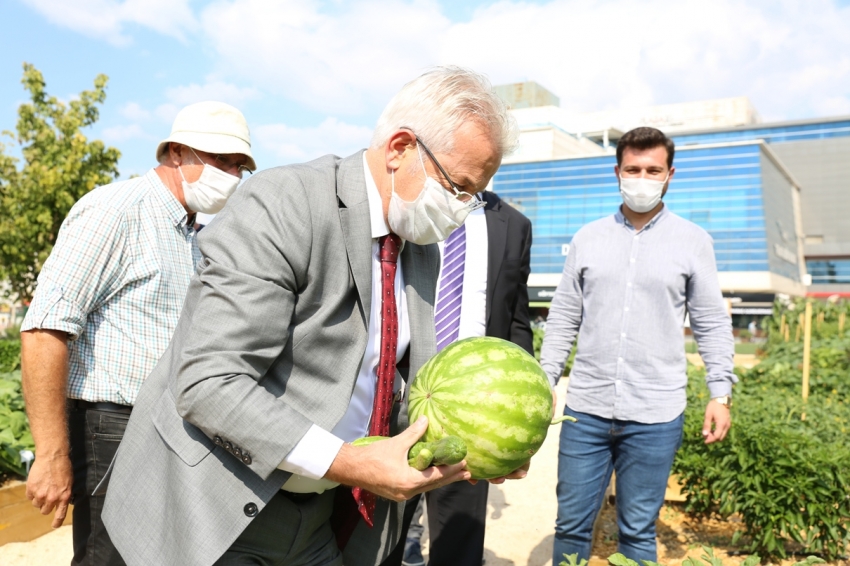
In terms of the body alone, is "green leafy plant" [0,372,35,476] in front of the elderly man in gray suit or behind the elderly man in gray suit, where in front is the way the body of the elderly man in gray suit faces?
behind

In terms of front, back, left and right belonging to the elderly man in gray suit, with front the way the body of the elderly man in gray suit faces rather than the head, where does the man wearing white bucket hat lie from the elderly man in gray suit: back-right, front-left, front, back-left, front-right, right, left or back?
back

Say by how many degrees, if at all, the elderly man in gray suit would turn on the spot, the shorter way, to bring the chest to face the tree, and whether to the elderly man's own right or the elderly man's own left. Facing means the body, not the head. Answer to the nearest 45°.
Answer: approximately 180°

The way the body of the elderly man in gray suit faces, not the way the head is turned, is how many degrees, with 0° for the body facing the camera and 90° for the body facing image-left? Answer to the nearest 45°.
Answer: approximately 315°

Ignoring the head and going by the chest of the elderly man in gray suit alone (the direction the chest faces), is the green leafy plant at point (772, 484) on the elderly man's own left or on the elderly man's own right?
on the elderly man's own left

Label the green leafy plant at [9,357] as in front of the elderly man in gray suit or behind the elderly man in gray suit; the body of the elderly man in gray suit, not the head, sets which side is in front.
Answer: behind

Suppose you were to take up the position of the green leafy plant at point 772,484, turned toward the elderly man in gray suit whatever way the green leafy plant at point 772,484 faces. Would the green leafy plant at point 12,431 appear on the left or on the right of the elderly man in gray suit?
right

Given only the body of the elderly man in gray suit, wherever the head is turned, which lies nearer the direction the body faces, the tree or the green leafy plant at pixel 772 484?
the green leafy plant
